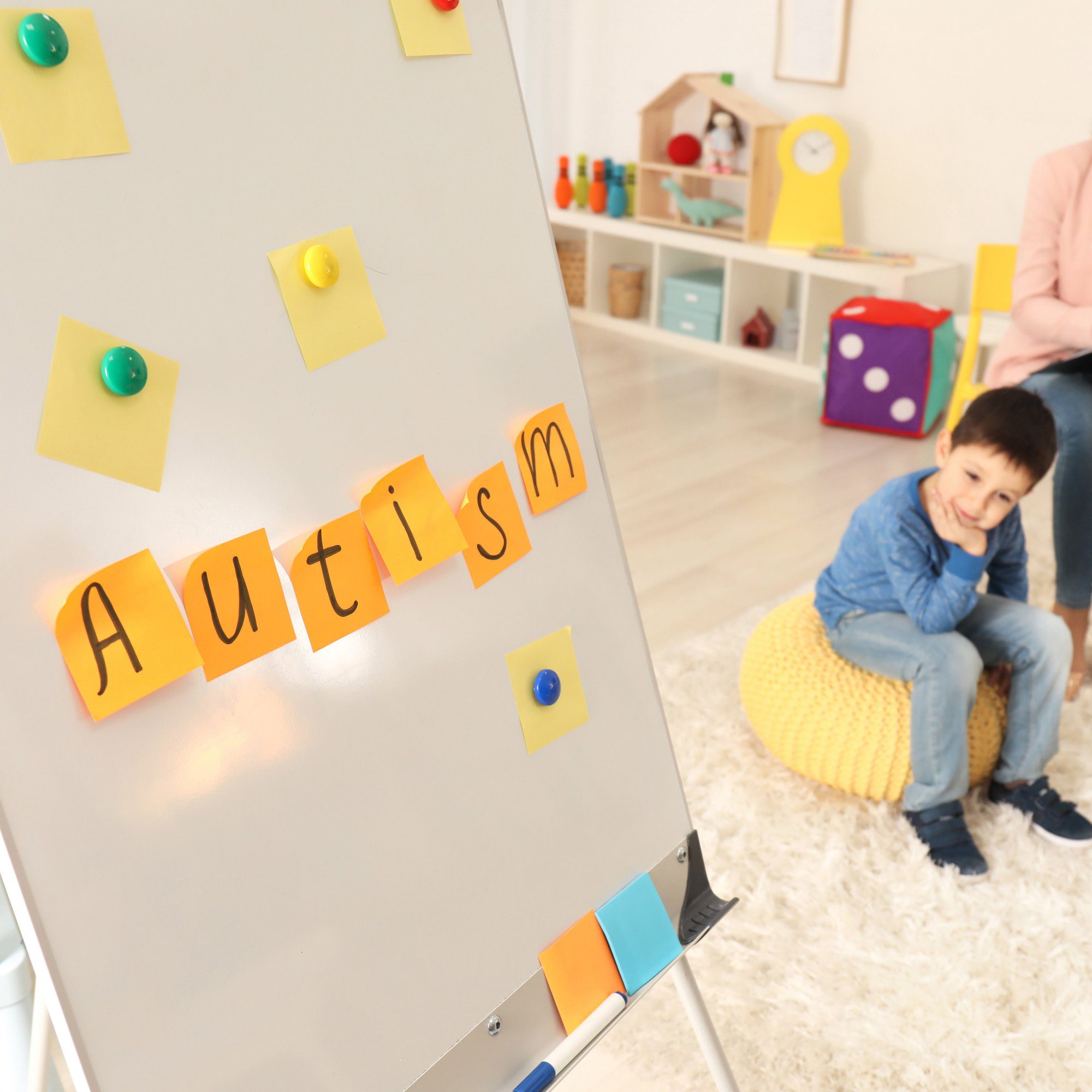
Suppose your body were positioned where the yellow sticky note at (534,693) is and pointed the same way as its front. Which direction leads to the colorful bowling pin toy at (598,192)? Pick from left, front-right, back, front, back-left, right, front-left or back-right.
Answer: back-left

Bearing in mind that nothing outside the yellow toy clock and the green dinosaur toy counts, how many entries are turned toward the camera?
1

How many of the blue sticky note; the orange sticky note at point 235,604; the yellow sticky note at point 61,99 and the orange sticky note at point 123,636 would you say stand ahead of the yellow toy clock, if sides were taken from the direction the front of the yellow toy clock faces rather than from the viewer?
4

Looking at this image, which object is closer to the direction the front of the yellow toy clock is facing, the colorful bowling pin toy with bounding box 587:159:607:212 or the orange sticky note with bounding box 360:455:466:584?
the orange sticky note

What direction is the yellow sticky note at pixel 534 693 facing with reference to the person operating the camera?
facing the viewer and to the right of the viewer

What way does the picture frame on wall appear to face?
toward the camera

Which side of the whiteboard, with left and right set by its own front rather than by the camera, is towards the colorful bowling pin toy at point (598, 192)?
left

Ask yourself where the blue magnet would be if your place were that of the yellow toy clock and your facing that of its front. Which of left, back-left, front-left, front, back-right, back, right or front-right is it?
front

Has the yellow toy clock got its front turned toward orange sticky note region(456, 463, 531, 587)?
yes

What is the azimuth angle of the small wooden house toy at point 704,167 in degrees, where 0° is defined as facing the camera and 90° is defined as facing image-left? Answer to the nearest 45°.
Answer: approximately 45°
